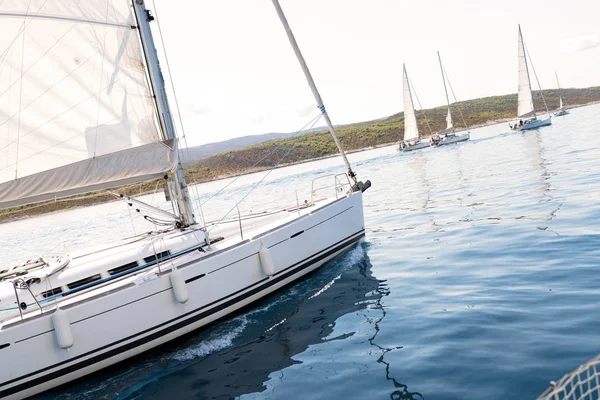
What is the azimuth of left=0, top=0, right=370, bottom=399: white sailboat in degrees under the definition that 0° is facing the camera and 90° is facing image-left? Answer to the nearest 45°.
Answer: approximately 225°
